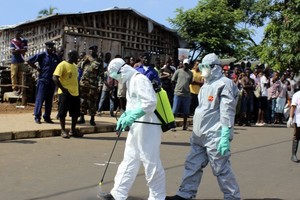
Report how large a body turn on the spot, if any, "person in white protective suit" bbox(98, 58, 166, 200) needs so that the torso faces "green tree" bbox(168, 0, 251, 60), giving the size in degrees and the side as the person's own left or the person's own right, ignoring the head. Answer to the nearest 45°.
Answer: approximately 90° to the person's own right

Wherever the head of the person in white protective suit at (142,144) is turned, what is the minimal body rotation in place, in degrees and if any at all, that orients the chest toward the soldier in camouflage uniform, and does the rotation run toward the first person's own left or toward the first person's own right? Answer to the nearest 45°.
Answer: approximately 90° to the first person's own right

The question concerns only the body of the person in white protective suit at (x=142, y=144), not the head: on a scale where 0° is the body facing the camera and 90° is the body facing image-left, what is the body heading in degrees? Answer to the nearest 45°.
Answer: approximately 90°

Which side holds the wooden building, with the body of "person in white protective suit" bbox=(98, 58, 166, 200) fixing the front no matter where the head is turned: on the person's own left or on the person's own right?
on the person's own right

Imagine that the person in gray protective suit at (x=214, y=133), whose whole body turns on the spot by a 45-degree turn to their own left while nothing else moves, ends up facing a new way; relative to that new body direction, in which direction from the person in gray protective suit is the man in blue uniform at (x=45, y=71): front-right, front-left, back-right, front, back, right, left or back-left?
back-right

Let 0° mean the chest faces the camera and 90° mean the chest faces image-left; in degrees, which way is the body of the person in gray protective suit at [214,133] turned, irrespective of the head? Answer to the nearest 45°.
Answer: approximately 45°

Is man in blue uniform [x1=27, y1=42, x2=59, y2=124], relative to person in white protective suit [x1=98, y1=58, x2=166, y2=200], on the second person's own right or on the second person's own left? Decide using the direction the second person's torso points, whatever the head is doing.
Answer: on the second person's own right

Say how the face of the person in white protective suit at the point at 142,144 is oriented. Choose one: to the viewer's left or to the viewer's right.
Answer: to the viewer's left

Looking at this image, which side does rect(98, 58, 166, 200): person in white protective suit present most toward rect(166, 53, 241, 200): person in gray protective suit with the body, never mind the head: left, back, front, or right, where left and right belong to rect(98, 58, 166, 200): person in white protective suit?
back
